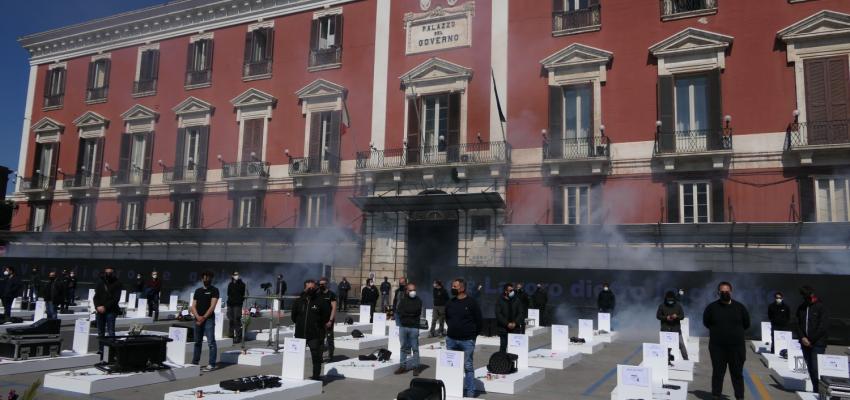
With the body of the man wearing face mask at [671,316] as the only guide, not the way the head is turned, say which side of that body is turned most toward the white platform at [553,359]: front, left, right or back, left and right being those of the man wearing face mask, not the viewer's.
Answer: right

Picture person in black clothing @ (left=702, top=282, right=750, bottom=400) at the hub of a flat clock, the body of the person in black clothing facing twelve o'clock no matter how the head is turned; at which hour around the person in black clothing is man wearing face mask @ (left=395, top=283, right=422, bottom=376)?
The man wearing face mask is roughly at 3 o'clock from the person in black clothing.

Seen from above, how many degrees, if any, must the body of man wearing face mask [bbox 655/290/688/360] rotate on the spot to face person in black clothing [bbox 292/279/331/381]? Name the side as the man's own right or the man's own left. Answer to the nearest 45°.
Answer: approximately 45° to the man's own right

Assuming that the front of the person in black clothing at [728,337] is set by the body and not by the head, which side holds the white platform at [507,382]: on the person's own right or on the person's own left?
on the person's own right

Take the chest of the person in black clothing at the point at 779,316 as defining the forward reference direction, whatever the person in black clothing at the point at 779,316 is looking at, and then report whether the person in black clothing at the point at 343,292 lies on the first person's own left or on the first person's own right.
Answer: on the first person's own right

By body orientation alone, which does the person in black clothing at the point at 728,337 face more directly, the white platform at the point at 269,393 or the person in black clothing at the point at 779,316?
the white platform

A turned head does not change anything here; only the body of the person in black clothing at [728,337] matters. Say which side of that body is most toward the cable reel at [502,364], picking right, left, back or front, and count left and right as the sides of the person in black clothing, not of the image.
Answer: right
